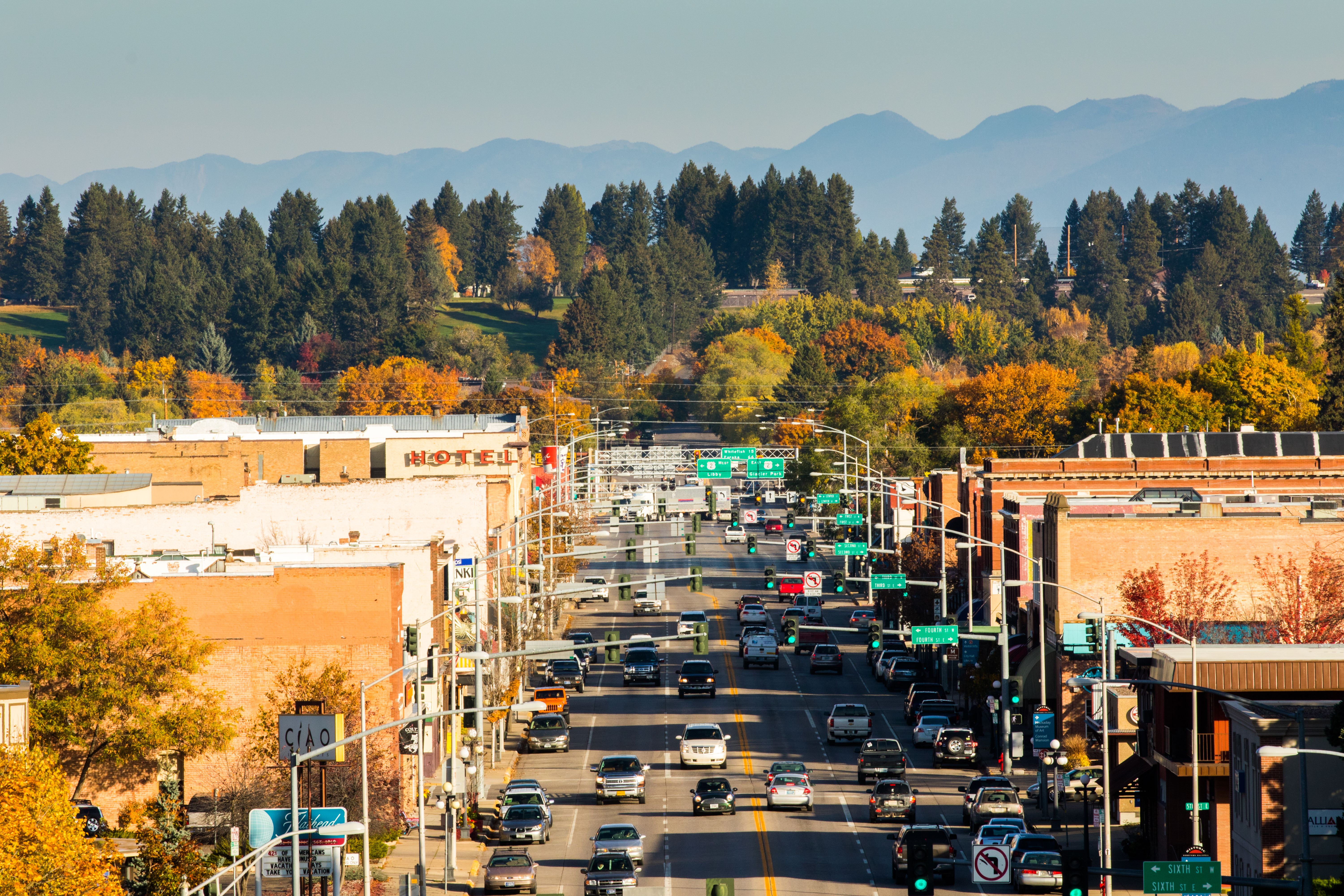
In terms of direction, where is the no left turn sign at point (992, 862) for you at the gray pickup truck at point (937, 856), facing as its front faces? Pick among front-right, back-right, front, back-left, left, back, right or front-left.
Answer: back-right

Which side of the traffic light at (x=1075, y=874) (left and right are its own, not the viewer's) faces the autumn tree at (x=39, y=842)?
right

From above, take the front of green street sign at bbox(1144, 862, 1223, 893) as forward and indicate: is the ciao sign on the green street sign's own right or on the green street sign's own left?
on the green street sign's own right

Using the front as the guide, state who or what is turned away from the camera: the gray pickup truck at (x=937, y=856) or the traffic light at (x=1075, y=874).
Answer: the gray pickup truck

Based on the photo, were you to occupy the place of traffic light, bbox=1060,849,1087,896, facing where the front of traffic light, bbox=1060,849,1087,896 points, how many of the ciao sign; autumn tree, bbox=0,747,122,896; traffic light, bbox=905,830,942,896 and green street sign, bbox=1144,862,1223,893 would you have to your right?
3

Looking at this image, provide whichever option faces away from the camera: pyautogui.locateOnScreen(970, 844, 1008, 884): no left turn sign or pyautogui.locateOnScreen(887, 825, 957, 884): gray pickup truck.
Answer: the gray pickup truck

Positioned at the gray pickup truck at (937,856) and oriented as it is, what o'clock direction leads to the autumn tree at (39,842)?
The autumn tree is roughly at 8 o'clock from the gray pickup truck.

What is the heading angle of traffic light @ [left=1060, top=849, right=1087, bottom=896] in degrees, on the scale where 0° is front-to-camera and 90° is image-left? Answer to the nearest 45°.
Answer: approximately 0°

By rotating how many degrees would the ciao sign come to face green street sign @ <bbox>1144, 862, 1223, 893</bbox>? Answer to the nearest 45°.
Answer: approximately 45° to its left

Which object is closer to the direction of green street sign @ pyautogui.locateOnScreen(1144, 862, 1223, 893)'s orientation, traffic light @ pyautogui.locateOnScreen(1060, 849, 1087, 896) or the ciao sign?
the traffic light

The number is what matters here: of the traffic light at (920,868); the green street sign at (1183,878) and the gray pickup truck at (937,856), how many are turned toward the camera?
2

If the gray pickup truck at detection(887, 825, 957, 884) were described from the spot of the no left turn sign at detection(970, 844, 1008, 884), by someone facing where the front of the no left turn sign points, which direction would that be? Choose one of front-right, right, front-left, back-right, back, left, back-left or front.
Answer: back-right
